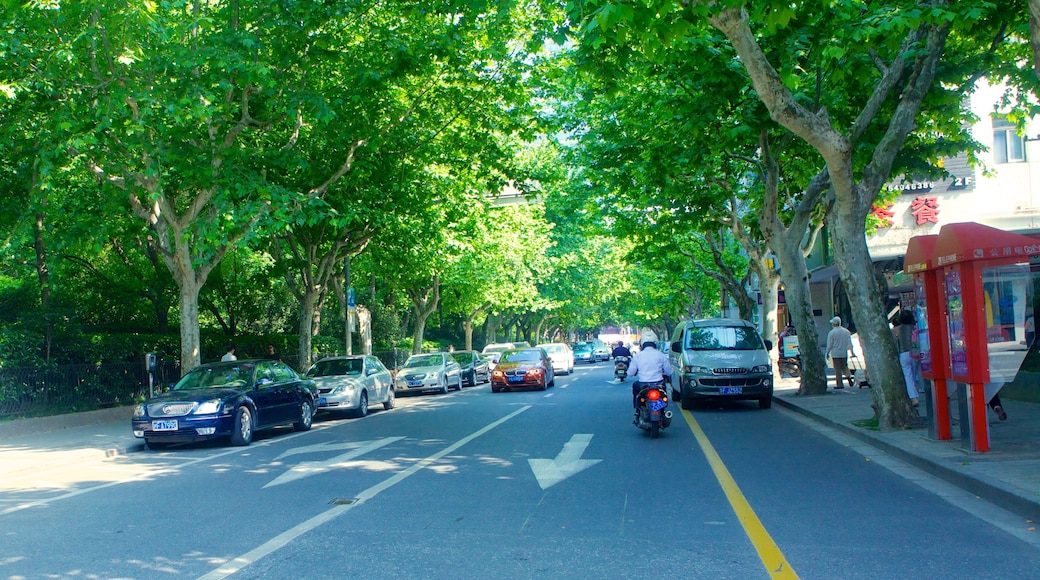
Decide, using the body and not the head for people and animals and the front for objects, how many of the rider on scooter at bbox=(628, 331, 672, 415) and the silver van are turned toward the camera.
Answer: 1

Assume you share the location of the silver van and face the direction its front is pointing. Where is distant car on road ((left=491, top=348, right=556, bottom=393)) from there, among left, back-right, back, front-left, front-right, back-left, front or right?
back-right

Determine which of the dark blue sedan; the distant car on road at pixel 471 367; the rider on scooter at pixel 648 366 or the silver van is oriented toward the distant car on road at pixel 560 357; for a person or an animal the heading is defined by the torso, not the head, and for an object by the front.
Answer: the rider on scooter

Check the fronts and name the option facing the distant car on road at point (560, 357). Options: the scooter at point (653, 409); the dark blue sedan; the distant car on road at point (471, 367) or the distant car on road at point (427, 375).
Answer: the scooter

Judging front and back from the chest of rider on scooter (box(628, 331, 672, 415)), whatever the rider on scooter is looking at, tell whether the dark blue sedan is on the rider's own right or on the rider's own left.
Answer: on the rider's own left

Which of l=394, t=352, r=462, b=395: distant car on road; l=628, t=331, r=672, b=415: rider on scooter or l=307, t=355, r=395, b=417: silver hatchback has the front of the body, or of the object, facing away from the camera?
the rider on scooter

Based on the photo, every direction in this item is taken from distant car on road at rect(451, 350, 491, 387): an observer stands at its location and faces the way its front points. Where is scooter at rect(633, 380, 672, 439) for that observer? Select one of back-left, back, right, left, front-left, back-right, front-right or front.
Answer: front-left

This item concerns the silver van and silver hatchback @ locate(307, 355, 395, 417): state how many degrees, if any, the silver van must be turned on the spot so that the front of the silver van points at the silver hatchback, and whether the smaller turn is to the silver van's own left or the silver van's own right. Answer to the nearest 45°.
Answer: approximately 90° to the silver van's own right

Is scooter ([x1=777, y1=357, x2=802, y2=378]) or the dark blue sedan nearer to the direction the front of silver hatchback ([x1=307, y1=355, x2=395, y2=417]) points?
the dark blue sedan

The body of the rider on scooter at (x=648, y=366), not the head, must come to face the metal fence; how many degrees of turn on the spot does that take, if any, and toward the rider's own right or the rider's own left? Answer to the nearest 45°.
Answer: approximately 90° to the rider's own left

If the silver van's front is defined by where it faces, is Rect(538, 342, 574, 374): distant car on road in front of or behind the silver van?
behind

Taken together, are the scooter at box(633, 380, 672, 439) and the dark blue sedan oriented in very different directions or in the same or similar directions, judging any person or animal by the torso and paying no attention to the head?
very different directions

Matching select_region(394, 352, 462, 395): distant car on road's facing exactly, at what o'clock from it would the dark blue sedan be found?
The dark blue sedan is roughly at 11 o'clock from the distant car on road.

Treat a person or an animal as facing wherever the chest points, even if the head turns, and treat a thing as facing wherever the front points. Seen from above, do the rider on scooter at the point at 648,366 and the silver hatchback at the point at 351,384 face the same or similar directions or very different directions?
very different directions

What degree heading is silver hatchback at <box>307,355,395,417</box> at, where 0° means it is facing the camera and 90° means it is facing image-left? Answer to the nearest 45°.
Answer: approximately 45°

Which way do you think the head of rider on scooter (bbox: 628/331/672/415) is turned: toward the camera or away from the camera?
away from the camera

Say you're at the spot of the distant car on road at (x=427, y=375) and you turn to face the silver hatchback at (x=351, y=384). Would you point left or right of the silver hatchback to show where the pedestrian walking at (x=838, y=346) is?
left

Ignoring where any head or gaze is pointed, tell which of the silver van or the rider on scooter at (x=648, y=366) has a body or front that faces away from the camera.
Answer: the rider on scooter
